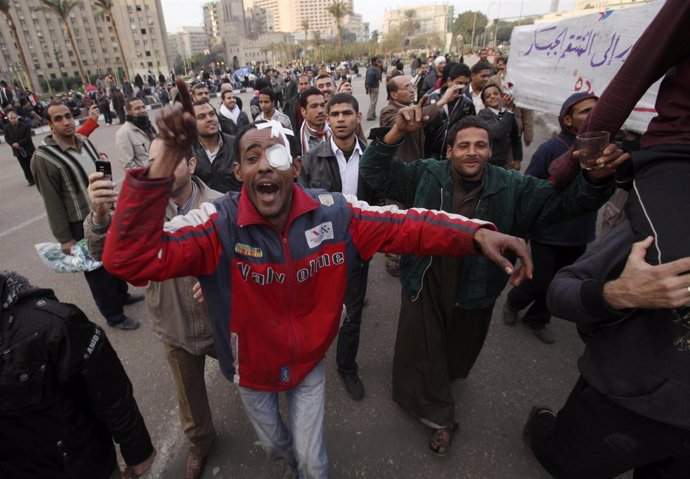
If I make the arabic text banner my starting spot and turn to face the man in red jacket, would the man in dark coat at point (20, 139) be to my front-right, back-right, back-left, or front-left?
front-right

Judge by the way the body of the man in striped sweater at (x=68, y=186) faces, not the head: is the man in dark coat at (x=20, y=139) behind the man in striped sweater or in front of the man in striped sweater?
behind

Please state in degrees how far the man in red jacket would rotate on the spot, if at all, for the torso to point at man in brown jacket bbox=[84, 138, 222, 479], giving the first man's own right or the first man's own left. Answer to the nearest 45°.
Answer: approximately 90° to the first man's own right

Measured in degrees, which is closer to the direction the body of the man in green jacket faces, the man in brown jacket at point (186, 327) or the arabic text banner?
the man in brown jacket

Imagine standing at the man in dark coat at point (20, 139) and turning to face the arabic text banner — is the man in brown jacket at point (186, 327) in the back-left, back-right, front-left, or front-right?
front-right

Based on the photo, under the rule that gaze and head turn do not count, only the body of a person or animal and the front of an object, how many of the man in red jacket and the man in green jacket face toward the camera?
2

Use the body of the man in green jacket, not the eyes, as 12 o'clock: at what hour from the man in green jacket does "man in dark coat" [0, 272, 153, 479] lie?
The man in dark coat is roughly at 1 o'clock from the man in green jacket.

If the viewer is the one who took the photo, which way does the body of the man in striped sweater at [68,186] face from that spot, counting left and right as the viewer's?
facing the viewer and to the right of the viewer

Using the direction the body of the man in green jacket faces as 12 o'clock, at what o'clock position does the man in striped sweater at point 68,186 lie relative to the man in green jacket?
The man in striped sweater is roughly at 3 o'clock from the man in green jacket.

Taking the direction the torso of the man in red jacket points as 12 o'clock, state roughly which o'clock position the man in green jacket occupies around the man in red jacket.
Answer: The man in green jacket is roughly at 8 o'clock from the man in red jacket.

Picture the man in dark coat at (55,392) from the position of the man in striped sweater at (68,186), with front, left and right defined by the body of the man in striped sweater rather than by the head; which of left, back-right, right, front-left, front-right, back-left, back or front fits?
front-right

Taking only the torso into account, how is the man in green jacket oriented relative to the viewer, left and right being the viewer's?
facing the viewer

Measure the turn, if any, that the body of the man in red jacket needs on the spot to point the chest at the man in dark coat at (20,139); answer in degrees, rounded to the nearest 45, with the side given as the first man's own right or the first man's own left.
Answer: approximately 135° to the first man's own right
